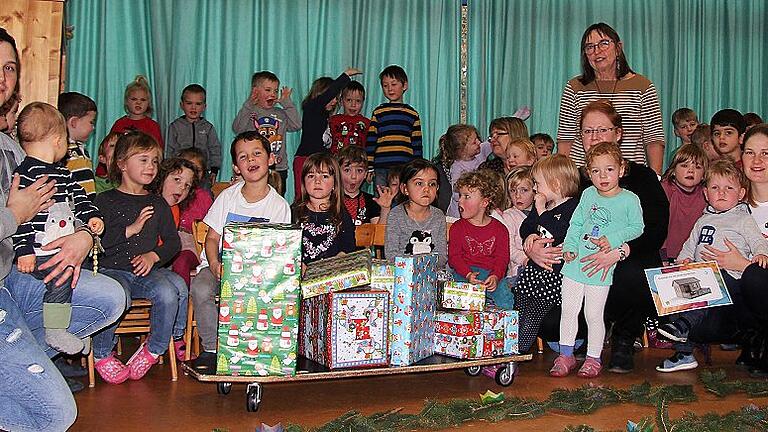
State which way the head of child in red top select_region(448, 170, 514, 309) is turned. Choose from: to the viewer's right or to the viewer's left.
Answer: to the viewer's left

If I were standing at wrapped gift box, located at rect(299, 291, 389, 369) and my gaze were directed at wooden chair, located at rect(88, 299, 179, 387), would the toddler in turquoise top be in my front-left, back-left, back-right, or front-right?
back-right

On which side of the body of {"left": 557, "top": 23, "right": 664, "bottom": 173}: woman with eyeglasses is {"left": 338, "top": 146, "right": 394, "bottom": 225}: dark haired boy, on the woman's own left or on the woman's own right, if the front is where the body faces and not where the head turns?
on the woman's own right

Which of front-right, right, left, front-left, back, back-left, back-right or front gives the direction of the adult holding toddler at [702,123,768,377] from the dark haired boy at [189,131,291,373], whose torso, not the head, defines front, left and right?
left

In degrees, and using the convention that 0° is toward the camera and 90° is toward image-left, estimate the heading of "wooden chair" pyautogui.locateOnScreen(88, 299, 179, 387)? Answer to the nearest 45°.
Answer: approximately 0°

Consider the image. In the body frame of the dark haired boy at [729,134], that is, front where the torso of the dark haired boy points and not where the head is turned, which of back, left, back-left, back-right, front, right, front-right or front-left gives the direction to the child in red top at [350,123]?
front-right

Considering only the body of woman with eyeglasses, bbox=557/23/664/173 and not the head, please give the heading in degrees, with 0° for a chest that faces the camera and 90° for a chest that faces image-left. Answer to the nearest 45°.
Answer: approximately 0°

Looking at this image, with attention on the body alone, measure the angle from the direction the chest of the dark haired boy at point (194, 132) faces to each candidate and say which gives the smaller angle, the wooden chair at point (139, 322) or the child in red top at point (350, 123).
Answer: the wooden chair

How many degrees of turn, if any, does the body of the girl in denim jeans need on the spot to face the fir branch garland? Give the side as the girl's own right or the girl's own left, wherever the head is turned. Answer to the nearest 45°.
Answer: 0° — they already face it
